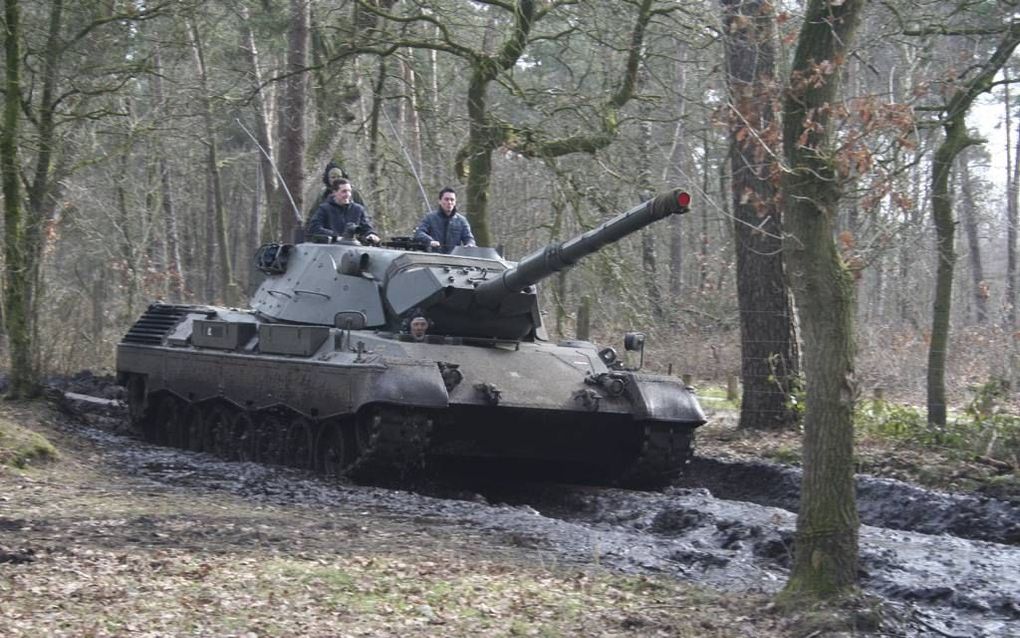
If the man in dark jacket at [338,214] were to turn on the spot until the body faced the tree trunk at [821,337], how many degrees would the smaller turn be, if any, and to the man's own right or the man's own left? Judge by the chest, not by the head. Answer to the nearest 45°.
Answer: approximately 45° to the man's own right

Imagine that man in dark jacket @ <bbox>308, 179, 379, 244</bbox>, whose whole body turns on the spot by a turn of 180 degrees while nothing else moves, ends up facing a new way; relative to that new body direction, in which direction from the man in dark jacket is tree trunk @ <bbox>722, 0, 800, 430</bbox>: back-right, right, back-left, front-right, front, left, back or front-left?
back-right

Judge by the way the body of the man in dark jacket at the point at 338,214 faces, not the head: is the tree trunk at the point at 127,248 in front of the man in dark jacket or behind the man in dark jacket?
behind

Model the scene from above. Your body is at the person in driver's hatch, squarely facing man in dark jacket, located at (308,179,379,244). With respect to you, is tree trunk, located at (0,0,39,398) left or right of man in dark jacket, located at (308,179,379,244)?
left

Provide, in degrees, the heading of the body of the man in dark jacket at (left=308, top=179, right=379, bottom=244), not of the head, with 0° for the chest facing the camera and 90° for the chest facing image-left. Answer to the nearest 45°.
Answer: approximately 315°

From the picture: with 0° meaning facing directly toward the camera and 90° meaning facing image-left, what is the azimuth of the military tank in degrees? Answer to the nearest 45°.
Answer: approximately 315°

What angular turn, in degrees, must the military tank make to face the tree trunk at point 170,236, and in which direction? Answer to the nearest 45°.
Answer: approximately 135° to its left

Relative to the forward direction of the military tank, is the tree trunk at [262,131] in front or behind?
behind

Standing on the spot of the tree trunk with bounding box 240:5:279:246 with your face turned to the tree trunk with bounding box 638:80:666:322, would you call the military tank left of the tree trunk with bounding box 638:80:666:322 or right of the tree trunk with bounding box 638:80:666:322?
right

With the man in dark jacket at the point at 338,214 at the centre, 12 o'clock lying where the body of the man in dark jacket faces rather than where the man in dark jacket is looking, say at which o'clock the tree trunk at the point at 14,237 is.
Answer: The tree trunk is roughly at 5 o'clock from the man in dark jacket.
